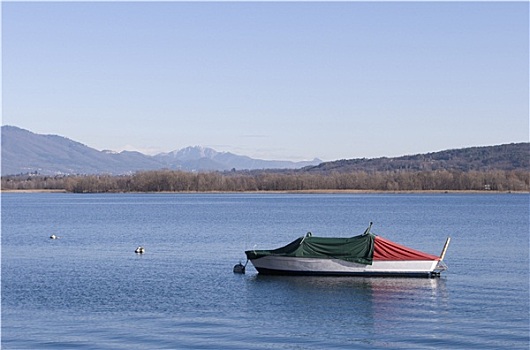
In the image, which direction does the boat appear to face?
to the viewer's left
